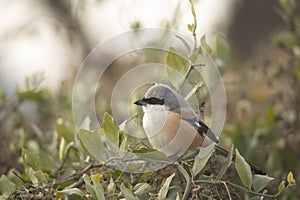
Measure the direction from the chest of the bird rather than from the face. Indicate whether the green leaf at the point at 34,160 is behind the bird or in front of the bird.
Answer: in front

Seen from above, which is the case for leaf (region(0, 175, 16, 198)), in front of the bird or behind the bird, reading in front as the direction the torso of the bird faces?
in front

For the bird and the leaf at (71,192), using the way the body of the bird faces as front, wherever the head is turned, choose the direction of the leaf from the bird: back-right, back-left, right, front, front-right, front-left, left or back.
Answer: front-left

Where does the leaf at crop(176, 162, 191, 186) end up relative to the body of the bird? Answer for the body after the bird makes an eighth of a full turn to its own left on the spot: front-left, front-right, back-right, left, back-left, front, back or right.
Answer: front-left

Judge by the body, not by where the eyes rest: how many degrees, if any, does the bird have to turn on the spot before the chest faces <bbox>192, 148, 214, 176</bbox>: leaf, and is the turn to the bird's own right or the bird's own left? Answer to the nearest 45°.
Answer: approximately 90° to the bird's own left

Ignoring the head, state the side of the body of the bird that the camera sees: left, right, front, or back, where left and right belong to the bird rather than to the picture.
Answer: left
